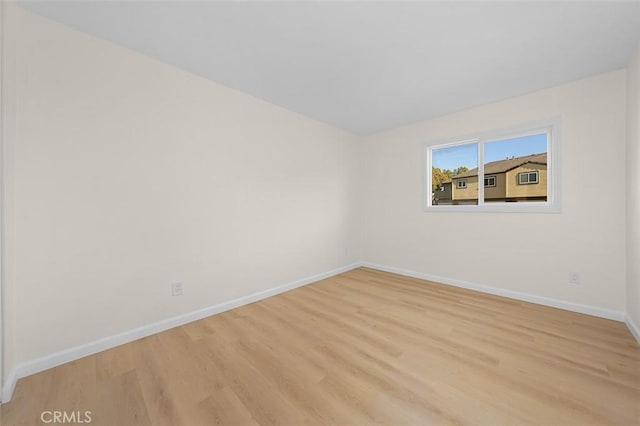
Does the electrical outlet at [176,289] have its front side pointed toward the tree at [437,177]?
no

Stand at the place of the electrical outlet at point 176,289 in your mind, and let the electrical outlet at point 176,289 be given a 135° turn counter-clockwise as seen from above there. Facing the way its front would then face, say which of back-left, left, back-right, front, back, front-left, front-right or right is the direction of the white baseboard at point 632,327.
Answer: right

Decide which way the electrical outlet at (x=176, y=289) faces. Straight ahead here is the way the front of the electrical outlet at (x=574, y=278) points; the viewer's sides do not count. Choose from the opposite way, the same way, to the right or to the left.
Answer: to the left

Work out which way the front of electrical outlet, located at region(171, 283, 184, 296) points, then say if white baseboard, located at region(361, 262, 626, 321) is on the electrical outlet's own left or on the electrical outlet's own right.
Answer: on the electrical outlet's own left

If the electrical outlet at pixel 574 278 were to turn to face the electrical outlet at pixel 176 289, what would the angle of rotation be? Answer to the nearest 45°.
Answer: approximately 45° to its right

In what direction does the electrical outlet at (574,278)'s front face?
toward the camera

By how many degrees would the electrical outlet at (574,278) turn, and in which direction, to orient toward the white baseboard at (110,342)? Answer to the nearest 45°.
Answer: approximately 45° to its right
